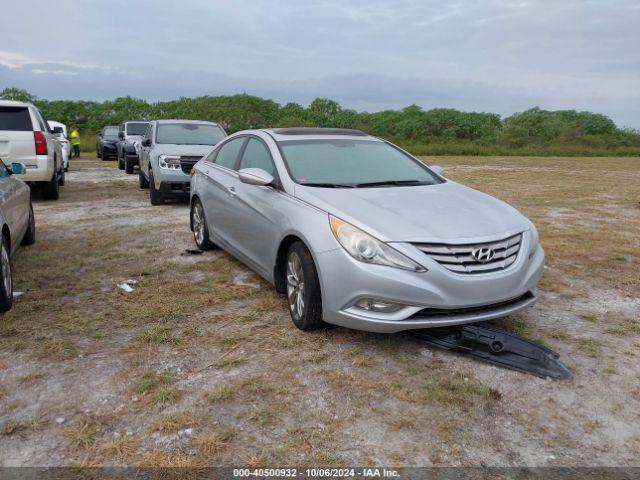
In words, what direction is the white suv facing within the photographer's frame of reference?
facing away from the viewer

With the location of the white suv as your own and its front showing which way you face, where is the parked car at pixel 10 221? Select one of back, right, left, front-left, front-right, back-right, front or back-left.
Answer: back

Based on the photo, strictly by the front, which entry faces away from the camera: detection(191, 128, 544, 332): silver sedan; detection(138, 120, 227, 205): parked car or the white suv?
the white suv

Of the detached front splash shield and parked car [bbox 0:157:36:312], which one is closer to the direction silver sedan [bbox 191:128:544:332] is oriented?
the detached front splash shield

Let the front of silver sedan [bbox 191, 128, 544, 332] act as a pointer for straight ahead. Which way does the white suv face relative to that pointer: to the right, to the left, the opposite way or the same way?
the opposite way

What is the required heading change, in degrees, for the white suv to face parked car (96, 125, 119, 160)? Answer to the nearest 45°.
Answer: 0° — it already faces it

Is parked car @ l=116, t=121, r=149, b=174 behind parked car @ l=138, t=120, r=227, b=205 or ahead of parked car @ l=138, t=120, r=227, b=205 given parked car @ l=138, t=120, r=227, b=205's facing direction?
behind

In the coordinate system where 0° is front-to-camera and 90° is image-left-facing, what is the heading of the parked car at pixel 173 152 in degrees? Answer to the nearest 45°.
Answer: approximately 0°

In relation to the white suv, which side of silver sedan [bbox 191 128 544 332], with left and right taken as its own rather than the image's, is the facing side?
back

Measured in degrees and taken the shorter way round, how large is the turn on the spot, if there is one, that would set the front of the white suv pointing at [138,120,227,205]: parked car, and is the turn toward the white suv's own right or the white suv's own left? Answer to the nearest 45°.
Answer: approximately 90° to the white suv's own right

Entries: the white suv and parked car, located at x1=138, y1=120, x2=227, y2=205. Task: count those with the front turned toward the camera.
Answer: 1

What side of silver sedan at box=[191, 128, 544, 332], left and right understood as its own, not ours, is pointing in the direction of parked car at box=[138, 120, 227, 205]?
back

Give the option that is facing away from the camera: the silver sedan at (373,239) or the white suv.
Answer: the white suv

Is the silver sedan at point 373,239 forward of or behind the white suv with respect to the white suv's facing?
behind

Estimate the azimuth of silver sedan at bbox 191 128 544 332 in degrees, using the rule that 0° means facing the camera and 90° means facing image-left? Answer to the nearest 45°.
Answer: approximately 315°
